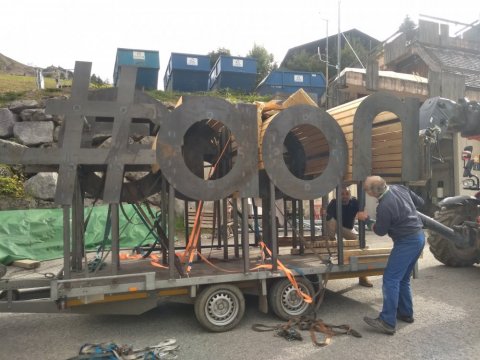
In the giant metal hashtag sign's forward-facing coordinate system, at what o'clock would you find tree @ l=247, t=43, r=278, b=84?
The tree is roughly at 7 o'clock from the giant metal hashtag sign.

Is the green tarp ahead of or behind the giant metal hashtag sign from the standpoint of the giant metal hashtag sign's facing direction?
behind

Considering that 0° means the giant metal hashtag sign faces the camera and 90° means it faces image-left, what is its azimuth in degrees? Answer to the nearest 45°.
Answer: approximately 0°

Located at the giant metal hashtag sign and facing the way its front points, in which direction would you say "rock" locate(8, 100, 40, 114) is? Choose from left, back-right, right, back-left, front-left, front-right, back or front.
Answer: back

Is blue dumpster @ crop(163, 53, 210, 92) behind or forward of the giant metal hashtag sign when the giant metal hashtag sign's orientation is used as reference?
behind
